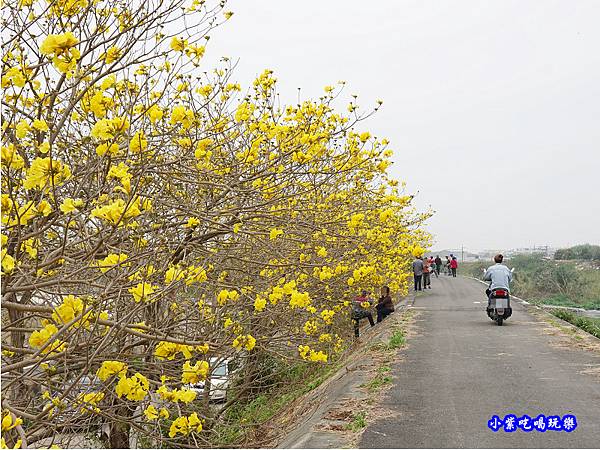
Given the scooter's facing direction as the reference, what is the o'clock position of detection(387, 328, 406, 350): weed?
The weed is roughly at 7 o'clock from the scooter.

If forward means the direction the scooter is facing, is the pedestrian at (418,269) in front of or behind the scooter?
in front

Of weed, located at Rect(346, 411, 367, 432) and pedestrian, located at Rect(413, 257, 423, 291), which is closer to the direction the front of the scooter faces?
the pedestrian

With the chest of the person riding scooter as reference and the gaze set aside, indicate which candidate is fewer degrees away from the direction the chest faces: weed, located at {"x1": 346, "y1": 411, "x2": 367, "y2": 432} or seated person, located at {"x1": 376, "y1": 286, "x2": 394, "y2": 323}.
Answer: the seated person

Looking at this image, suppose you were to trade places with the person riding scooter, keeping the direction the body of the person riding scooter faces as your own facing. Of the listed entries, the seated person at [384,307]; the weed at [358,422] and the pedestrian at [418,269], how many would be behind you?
1

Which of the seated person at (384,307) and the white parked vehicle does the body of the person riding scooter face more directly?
the seated person

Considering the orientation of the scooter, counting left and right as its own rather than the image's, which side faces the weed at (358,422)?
back

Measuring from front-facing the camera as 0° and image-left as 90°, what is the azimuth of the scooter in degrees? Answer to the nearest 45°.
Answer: approximately 180°

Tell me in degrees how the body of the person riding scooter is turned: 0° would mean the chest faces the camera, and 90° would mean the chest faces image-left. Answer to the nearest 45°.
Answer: approximately 180°

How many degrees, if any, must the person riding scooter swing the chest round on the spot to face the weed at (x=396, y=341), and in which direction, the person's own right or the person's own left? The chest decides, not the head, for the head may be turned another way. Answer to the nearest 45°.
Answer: approximately 135° to the person's own left

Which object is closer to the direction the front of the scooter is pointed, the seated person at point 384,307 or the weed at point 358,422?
the seated person
